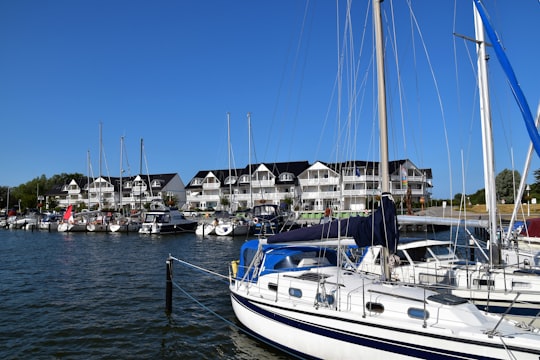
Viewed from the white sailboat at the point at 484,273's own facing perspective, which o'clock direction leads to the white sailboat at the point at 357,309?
the white sailboat at the point at 357,309 is roughly at 4 o'clock from the white sailboat at the point at 484,273.

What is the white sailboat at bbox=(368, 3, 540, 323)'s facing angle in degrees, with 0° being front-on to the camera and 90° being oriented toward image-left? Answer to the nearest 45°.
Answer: approximately 270°
